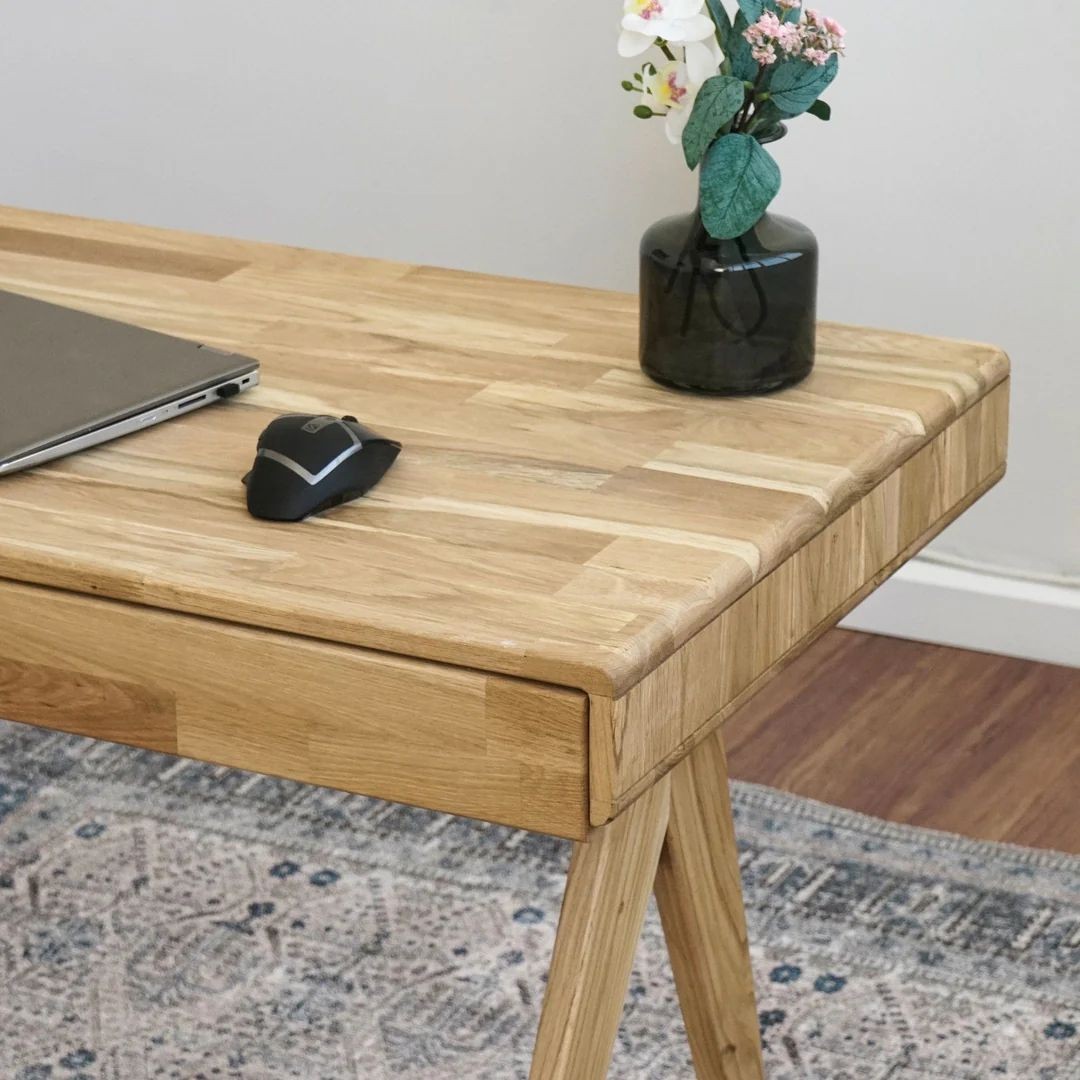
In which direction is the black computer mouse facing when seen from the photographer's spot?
facing away from the viewer and to the right of the viewer

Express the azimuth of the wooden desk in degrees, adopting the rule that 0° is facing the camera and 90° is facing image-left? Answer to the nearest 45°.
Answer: approximately 45°

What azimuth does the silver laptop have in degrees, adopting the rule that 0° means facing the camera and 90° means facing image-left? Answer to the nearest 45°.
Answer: approximately 45°
